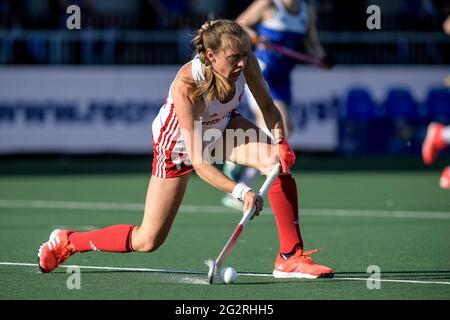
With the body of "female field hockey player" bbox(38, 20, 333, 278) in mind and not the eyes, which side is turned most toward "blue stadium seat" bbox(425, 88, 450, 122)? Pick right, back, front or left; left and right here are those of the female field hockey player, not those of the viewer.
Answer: left

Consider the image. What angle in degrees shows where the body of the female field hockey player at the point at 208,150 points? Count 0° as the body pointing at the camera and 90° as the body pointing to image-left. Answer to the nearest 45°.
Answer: approximately 315°

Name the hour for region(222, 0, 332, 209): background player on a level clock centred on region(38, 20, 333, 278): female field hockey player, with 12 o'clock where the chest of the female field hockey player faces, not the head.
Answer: The background player is roughly at 8 o'clock from the female field hockey player.

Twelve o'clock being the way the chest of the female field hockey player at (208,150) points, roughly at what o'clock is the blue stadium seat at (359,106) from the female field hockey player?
The blue stadium seat is roughly at 8 o'clock from the female field hockey player.

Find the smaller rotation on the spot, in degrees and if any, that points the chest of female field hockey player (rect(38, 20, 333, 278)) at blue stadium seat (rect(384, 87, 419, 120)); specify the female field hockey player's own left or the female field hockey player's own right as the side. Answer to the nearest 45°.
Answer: approximately 135° to the female field hockey player's own left
